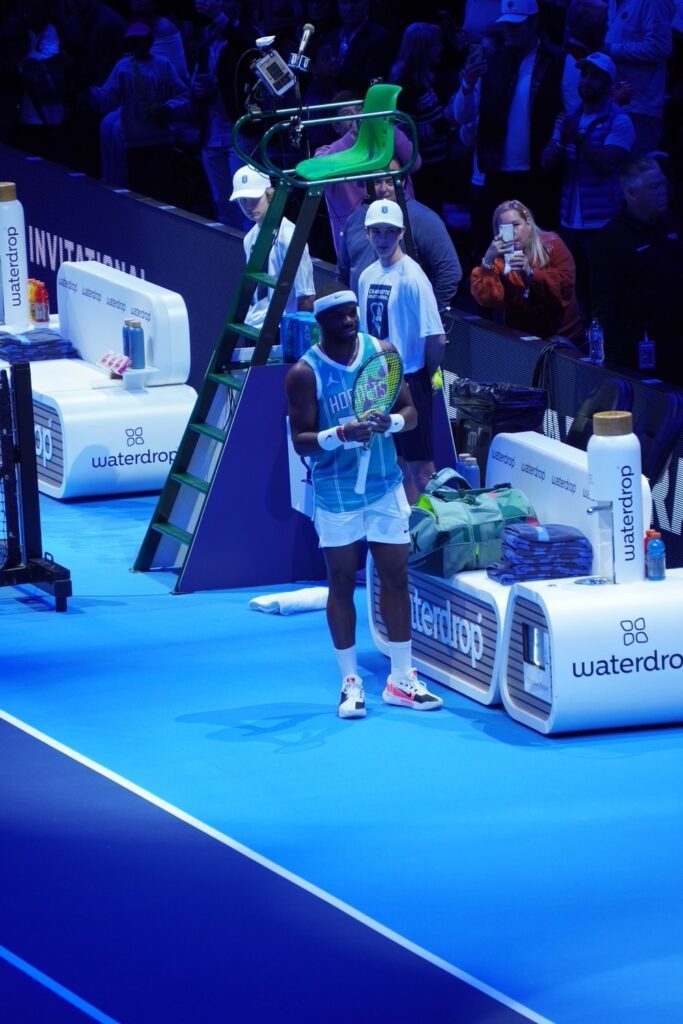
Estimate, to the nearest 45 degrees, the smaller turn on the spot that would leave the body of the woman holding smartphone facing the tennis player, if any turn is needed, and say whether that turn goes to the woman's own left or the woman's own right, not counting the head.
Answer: approximately 45° to the woman's own left

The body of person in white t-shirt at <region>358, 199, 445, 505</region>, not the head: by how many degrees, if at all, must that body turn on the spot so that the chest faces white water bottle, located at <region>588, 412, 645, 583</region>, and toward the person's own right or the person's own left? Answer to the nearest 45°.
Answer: approximately 90° to the person's own left

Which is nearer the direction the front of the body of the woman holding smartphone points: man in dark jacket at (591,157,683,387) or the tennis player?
the tennis player

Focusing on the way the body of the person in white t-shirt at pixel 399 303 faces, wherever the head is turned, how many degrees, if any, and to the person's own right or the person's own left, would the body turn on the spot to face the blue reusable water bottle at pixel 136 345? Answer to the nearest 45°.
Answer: approximately 90° to the person's own right

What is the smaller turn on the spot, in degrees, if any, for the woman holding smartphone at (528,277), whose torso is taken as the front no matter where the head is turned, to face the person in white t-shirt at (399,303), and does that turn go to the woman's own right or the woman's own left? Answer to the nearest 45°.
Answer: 0° — they already face them

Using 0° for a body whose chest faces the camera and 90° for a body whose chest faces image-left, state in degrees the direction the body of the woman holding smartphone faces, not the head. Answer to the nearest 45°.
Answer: approximately 45°

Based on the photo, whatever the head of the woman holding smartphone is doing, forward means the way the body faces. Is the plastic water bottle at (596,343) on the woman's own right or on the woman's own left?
on the woman's own left

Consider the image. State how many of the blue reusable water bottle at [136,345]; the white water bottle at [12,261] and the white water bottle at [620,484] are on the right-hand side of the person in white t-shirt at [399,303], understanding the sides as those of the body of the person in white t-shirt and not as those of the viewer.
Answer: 2

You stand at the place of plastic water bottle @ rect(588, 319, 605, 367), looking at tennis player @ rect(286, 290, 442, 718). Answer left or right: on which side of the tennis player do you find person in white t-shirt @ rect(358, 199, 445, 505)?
right
